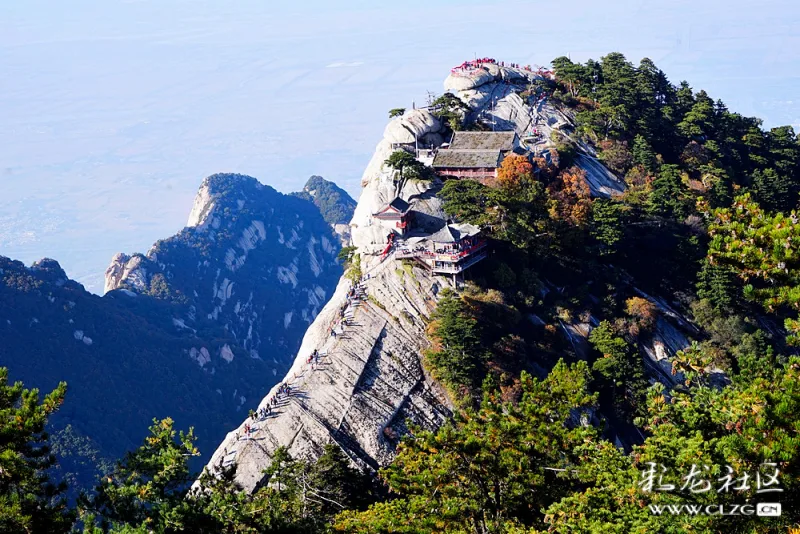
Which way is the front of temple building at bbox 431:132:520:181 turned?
toward the camera

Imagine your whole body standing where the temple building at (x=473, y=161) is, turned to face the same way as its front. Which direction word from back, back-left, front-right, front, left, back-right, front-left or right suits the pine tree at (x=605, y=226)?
left

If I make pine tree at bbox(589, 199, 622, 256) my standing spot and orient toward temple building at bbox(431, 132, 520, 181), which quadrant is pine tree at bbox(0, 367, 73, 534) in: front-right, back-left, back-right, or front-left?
back-left

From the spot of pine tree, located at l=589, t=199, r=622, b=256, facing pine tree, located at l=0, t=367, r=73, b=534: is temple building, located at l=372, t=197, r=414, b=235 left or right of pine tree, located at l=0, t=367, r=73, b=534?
right

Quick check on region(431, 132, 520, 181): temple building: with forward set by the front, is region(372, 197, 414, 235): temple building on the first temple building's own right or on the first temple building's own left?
on the first temple building's own right

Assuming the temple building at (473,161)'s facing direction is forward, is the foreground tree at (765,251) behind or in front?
in front
